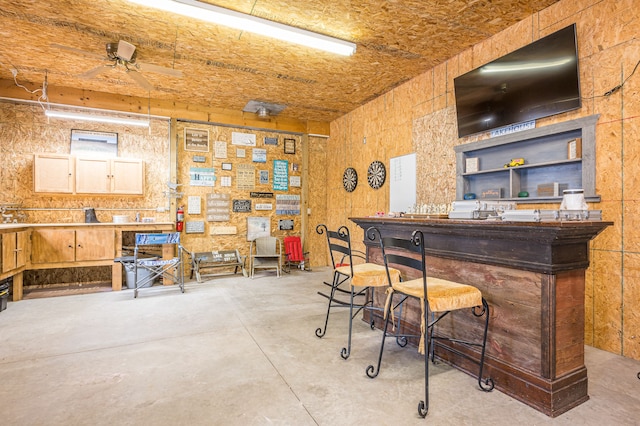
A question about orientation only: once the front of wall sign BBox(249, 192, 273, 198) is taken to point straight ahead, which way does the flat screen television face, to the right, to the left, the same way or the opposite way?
to the right

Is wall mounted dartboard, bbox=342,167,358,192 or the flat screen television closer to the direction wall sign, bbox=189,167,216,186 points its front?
the flat screen television

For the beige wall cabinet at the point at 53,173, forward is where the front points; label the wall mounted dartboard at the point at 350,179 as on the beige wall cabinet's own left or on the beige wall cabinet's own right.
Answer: on the beige wall cabinet's own left

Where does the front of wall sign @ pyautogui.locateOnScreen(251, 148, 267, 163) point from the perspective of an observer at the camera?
facing the viewer

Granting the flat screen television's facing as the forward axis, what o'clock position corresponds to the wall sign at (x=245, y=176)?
The wall sign is roughly at 2 o'clock from the flat screen television.

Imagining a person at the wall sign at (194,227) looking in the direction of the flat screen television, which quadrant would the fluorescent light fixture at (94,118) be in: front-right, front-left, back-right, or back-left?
back-right

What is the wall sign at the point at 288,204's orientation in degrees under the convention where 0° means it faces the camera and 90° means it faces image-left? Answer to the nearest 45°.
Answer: approximately 0°

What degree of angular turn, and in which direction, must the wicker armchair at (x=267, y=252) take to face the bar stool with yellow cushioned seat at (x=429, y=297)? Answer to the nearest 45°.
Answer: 0° — it already faces it

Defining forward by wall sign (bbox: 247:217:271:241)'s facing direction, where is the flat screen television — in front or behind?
in front

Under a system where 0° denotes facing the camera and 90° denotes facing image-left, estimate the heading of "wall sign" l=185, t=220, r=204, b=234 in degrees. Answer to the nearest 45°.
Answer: approximately 0°

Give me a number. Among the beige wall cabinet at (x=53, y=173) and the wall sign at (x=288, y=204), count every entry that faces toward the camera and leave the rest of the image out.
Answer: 2

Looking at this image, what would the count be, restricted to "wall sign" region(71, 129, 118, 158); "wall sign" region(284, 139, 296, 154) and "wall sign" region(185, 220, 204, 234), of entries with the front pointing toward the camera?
3

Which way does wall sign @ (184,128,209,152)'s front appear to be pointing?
toward the camera

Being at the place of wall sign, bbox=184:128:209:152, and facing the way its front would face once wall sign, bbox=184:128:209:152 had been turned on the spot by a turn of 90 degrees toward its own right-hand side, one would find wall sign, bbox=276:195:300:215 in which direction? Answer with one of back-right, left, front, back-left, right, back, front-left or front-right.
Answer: back

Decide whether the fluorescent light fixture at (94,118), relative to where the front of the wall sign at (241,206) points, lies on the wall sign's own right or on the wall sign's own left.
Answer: on the wall sign's own right

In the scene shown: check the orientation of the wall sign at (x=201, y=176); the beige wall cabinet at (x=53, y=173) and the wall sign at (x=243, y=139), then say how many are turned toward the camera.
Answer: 3
